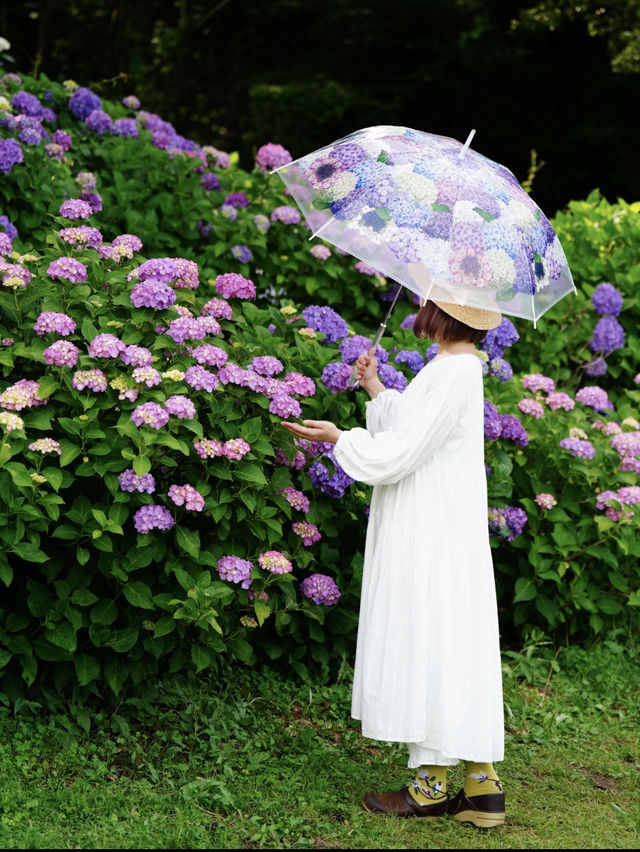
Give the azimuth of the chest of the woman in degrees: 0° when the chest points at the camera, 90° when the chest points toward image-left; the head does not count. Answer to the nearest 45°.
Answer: approximately 90°

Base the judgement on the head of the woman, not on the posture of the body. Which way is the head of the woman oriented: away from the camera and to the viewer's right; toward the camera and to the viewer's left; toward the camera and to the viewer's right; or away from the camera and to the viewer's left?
away from the camera and to the viewer's left
